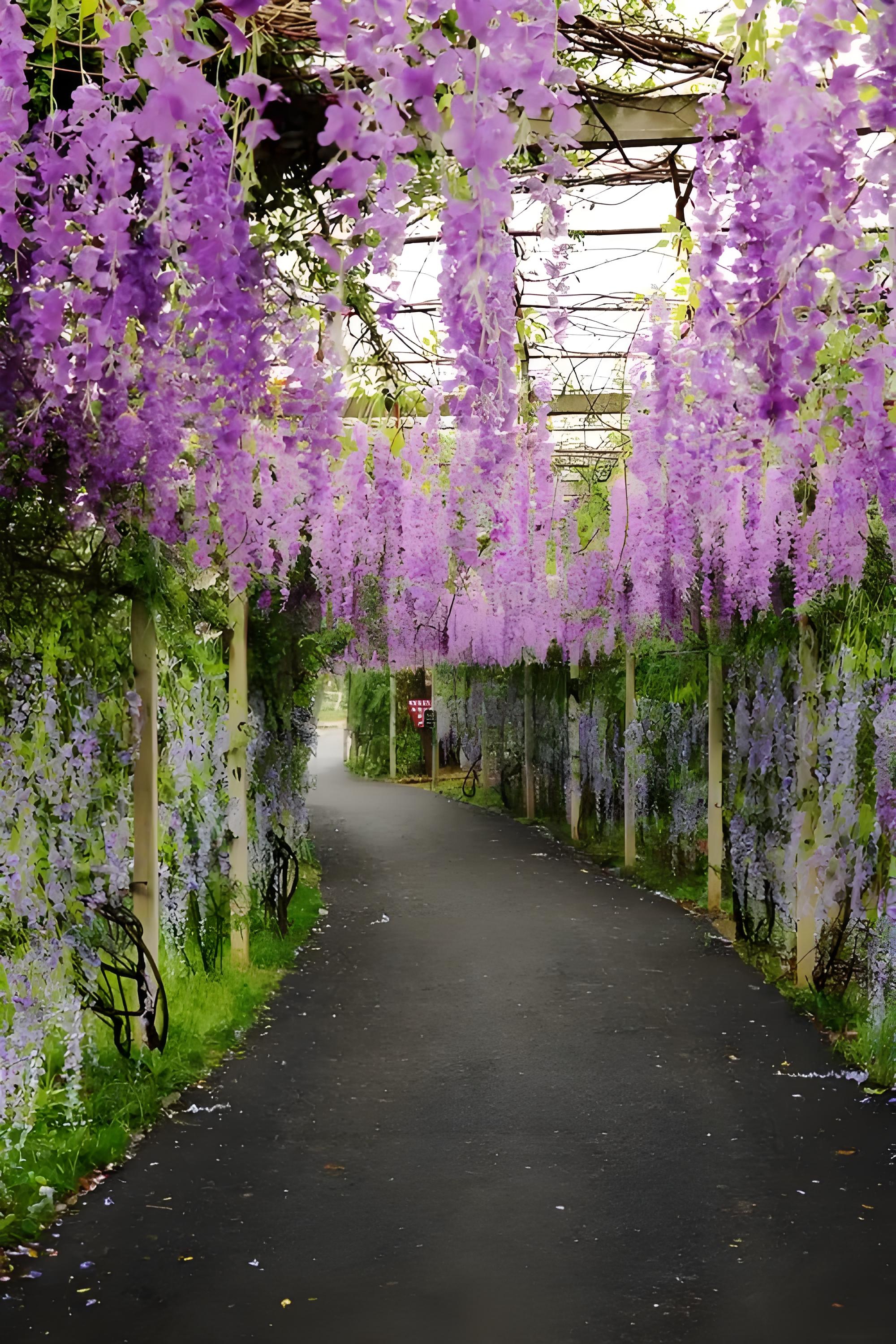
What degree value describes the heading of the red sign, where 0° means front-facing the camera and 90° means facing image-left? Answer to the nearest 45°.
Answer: approximately 0°
